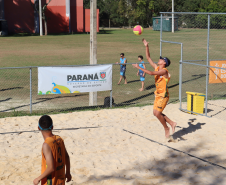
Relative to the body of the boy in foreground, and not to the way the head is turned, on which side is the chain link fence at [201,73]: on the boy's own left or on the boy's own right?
on the boy's own right

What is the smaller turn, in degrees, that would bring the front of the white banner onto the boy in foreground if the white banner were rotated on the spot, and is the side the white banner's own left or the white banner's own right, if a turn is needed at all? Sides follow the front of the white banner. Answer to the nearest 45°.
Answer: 0° — it already faces them

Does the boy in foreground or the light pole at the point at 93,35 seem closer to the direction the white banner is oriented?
the boy in foreground

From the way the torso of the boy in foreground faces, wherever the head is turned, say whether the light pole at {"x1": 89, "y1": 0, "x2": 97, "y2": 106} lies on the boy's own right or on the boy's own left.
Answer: on the boy's own right

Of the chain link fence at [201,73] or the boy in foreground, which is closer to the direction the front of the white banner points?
the boy in foreground

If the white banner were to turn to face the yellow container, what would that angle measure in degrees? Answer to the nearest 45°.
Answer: approximately 90° to its left

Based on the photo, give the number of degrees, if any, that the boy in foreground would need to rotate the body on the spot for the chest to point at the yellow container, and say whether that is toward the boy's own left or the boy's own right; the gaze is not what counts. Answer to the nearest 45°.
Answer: approximately 90° to the boy's own right

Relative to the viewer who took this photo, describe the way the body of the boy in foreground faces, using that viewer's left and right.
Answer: facing away from the viewer and to the left of the viewer

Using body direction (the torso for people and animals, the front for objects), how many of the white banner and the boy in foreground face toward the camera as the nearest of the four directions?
1

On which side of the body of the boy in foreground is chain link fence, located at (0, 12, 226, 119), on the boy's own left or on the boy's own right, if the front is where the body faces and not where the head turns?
on the boy's own right
